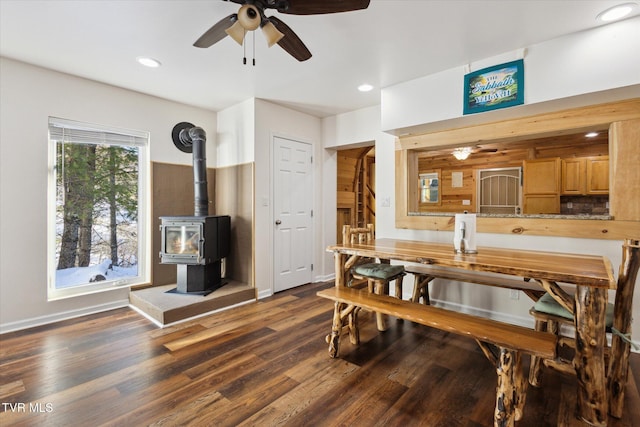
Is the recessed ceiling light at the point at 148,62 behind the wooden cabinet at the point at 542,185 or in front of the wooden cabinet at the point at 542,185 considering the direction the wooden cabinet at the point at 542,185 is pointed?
in front

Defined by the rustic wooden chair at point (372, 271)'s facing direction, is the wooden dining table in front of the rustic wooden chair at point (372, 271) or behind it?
in front

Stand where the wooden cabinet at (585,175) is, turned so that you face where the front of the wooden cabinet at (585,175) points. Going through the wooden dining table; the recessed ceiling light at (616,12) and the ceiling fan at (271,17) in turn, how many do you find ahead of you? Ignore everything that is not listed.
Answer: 3

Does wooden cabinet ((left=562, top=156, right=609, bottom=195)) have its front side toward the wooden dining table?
yes

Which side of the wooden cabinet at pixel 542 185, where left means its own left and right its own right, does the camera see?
front

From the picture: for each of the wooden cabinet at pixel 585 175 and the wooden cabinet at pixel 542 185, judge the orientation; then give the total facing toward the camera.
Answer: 2

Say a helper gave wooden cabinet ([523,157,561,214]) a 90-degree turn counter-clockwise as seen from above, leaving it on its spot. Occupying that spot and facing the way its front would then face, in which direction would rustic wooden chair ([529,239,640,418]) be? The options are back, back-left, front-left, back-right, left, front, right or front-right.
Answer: right

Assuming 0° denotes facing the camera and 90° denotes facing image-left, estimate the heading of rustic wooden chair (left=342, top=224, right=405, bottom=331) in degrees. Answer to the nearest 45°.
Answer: approximately 315°

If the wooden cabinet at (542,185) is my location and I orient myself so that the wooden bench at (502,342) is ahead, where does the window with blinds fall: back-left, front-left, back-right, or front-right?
front-right

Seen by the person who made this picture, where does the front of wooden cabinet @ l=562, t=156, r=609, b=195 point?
facing the viewer

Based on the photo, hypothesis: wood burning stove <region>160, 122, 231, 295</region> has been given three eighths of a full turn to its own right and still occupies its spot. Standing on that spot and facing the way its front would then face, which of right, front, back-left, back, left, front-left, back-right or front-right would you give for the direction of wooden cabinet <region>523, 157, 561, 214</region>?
right

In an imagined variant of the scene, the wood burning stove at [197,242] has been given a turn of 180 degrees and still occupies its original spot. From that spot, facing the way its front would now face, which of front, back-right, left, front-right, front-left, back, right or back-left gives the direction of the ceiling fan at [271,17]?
back-right

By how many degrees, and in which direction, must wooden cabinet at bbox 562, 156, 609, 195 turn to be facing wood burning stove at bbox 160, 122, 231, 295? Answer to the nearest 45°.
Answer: approximately 45° to its right

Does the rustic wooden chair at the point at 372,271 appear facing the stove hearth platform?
no

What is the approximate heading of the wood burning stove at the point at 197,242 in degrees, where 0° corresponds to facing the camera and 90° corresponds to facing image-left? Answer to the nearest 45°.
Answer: approximately 45°

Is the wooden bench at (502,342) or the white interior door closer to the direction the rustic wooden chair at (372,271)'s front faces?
the wooden bench

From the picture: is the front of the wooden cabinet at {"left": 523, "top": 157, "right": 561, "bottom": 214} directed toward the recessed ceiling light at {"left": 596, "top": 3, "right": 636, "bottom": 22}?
yes
